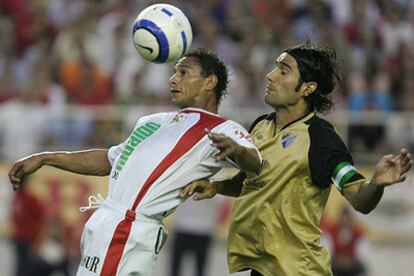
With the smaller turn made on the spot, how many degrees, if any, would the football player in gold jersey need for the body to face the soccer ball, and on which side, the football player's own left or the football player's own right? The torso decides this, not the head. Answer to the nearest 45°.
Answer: approximately 45° to the football player's own right

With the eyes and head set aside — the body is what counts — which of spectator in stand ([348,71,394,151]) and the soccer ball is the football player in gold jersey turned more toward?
the soccer ball

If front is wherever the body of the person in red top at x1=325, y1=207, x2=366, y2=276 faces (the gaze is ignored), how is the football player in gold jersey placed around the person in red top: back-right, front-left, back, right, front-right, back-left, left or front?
front

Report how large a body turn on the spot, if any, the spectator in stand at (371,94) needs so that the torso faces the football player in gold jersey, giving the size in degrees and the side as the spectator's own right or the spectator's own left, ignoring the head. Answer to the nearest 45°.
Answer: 0° — they already face them

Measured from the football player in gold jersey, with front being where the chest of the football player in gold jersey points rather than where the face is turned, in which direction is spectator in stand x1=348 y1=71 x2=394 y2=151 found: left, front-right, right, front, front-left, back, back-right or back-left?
back-right

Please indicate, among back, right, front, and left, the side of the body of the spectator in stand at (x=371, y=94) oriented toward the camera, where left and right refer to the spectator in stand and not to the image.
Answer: front

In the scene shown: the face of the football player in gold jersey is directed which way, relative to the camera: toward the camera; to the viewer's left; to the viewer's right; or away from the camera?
to the viewer's left

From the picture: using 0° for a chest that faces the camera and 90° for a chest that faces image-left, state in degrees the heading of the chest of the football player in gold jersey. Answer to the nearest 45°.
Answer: approximately 45°

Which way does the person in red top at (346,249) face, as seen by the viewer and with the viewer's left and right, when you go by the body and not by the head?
facing the viewer

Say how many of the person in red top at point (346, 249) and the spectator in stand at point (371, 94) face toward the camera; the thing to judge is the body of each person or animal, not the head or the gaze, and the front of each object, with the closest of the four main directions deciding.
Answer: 2

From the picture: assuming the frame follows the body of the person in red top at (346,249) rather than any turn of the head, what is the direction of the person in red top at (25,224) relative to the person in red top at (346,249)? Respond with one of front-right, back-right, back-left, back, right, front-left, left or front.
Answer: right

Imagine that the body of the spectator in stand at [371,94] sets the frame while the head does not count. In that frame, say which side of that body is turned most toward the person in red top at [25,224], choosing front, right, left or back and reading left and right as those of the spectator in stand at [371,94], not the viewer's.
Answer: right

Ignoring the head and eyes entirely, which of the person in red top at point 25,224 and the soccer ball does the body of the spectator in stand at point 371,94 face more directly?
the soccer ball

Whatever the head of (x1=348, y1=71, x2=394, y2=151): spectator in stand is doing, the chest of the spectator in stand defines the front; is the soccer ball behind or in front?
in front

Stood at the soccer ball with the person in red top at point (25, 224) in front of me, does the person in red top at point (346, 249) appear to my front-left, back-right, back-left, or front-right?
front-right

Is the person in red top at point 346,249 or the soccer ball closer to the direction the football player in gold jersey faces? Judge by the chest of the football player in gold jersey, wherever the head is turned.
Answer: the soccer ball
